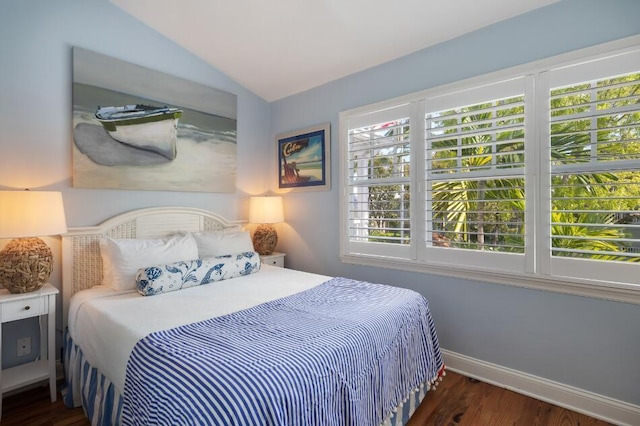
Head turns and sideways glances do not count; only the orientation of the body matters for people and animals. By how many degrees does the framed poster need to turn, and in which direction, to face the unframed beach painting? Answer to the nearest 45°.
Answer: approximately 45° to its right

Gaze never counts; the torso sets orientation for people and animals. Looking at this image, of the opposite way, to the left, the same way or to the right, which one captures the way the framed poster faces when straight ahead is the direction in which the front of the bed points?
to the right

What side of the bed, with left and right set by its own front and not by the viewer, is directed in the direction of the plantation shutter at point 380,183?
left

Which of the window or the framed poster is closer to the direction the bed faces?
the window

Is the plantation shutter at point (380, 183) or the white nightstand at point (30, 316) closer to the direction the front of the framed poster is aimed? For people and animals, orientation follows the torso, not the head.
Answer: the white nightstand

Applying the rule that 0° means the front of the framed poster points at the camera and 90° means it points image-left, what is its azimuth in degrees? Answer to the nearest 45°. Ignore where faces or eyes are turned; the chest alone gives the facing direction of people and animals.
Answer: approximately 45°

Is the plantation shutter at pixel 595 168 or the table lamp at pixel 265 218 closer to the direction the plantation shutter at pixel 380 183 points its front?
the table lamp

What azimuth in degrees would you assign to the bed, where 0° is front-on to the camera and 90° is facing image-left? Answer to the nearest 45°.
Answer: approximately 315°

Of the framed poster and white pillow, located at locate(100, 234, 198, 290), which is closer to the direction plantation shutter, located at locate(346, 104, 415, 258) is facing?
the white pillow
